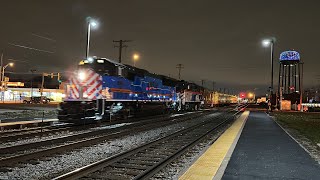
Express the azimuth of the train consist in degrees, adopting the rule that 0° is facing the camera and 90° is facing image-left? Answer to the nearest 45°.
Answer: approximately 45°
